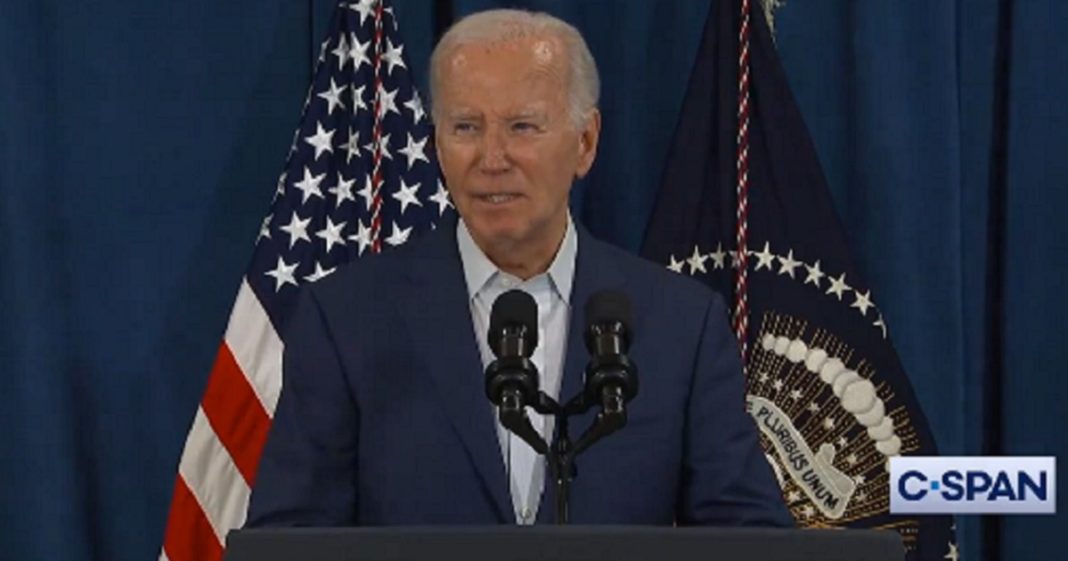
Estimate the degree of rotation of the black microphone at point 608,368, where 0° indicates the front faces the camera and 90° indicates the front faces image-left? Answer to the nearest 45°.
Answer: approximately 180°

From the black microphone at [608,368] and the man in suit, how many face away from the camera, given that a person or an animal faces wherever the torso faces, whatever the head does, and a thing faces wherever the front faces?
1

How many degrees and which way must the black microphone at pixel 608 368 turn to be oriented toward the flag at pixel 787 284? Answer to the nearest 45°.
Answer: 0° — it already faces it

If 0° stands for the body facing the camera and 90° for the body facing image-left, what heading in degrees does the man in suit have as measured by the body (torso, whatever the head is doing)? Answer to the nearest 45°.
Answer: approximately 0°

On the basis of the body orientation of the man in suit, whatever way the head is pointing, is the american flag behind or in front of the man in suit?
behind

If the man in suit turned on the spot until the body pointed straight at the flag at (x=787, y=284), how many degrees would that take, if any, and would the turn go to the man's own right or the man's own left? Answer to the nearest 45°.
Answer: approximately 135° to the man's own left

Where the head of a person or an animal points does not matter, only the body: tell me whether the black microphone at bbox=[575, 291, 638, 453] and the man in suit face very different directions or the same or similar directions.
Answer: very different directions

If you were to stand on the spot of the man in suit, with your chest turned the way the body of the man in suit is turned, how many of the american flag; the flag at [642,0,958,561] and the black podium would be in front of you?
1
